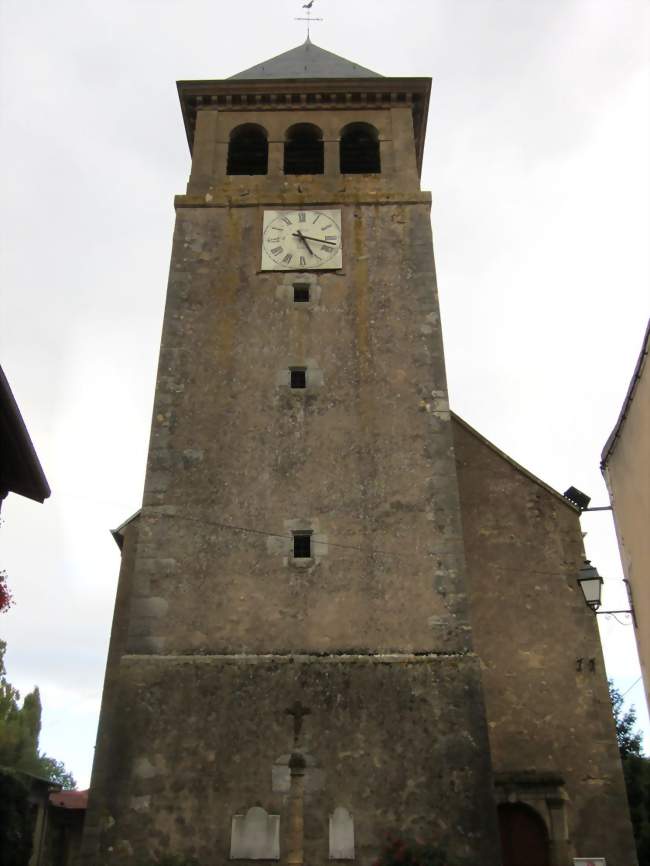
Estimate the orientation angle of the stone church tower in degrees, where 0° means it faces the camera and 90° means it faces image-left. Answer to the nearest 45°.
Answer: approximately 0°

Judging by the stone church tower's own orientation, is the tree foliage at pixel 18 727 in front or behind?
behind

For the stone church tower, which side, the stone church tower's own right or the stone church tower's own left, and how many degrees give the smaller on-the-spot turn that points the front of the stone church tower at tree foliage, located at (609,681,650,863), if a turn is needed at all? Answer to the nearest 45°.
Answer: approximately 135° to the stone church tower's own left

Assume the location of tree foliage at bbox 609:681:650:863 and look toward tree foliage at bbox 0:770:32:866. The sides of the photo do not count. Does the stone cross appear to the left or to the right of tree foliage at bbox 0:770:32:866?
left

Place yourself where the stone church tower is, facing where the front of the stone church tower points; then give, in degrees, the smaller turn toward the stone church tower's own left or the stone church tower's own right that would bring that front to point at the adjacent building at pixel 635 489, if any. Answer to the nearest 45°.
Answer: approximately 90° to the stone church tower's own left
